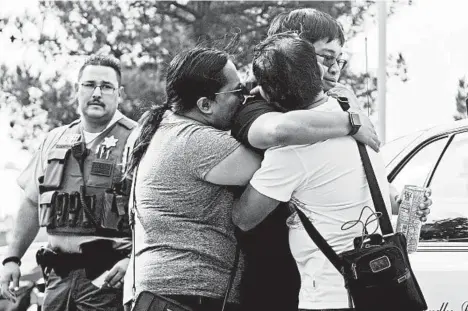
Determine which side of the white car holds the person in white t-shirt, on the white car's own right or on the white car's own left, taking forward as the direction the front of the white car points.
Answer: on the white car's own right

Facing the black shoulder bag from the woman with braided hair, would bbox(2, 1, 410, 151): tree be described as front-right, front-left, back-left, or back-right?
back-left

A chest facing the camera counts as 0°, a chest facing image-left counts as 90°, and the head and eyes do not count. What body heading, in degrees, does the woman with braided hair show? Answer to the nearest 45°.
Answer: approximately 225°

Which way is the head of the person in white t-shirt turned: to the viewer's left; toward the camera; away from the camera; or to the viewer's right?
away from the camera
